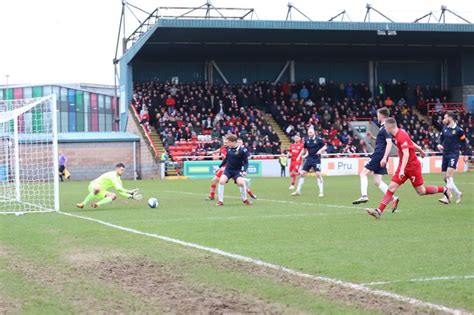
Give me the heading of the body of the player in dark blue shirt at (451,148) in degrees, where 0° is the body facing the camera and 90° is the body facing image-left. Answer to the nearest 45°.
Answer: approximately 45°

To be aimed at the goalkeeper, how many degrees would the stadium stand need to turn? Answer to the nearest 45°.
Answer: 0° — it already faces them

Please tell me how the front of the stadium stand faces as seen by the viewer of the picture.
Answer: facing the viewer

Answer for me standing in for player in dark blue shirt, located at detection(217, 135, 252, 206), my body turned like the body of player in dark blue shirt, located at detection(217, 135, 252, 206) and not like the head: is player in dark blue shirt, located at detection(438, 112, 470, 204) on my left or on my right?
on my left

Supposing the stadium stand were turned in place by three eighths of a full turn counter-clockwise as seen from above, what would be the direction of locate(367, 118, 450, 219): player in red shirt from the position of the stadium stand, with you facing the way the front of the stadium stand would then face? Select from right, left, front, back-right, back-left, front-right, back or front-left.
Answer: back-right

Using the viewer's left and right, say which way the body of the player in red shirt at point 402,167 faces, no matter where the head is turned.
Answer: facing to the left of the viewer

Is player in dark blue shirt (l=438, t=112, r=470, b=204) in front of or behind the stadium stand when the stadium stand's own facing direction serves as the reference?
in front

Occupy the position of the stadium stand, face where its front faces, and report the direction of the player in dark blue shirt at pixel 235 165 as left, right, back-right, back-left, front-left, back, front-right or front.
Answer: front
